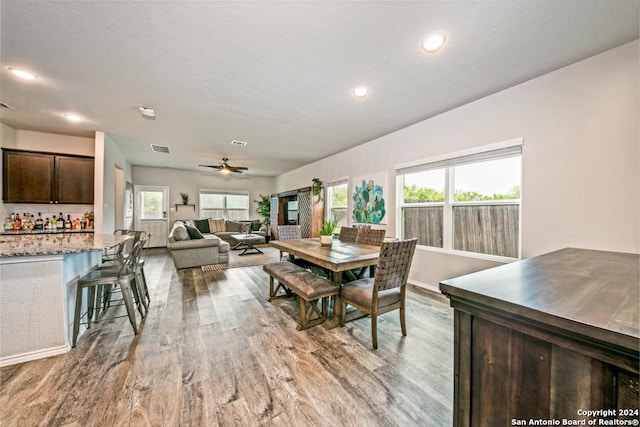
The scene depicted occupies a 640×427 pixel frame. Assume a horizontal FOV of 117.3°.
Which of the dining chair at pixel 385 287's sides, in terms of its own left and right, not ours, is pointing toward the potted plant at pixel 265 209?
front

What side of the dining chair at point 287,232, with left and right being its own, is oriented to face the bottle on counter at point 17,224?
right

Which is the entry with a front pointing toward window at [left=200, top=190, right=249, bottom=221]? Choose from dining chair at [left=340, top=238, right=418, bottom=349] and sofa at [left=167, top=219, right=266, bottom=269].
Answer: the dining chair

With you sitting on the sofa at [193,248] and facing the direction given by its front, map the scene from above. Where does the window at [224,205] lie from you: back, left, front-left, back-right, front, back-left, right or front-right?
back-left

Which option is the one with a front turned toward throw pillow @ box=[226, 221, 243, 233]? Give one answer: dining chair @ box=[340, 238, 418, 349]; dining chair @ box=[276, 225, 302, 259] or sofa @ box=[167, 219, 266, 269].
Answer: dining chair @ box=[340, 238, 418, 349]

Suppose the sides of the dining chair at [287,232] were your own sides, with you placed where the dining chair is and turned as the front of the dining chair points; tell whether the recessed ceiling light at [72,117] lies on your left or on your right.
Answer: on your right

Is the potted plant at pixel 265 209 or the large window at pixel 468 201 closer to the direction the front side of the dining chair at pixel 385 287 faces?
the potted plant

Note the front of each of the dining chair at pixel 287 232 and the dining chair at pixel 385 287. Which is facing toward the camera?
the dining chair at pixel 287 232

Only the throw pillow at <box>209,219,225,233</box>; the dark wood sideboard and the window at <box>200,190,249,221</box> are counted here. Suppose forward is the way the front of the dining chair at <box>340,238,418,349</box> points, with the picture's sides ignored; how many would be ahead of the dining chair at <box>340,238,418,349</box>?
2

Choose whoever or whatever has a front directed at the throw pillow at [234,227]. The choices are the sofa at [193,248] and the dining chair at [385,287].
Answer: the dining chair

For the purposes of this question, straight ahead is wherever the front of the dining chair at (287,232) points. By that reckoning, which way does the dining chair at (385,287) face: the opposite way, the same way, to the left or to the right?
the opposite way

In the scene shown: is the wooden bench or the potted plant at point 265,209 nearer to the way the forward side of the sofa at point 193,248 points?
the wooden bench

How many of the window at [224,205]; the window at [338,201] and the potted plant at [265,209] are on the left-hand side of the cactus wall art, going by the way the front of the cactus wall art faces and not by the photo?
0

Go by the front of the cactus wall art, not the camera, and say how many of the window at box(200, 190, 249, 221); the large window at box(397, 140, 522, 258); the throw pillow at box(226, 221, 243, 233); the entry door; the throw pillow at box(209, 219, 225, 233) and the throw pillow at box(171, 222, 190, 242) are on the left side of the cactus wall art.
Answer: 1

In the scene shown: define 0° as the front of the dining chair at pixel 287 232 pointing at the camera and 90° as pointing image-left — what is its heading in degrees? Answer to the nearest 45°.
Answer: approximately 0°

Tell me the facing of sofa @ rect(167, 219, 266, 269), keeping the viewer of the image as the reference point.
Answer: facing the viewer and to the right of the viewer

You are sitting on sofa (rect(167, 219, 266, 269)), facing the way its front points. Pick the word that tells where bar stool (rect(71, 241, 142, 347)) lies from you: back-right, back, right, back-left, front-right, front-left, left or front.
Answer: front-right

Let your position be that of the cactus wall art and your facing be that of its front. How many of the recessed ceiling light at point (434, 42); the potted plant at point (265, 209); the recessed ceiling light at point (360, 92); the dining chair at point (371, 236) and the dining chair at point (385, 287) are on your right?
1
